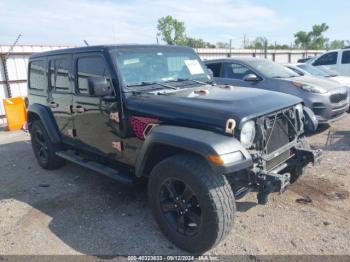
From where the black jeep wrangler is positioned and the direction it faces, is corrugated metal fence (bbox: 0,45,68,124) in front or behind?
behind

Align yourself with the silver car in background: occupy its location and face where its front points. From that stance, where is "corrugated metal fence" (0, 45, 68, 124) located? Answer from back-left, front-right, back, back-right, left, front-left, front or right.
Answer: back-right

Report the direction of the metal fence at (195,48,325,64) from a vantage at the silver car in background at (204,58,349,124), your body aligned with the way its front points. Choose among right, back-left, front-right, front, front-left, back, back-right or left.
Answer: back-left

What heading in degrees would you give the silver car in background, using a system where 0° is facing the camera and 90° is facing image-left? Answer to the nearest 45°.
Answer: approximately 315°

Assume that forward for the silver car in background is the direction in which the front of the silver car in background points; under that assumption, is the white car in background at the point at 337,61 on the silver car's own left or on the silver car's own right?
on the silver car's own left

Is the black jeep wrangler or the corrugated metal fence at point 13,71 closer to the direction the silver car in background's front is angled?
the black jeep wrangler

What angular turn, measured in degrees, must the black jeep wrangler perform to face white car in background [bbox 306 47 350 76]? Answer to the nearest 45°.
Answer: approximately 90° to its left

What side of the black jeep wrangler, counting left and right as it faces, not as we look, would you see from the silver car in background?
left
